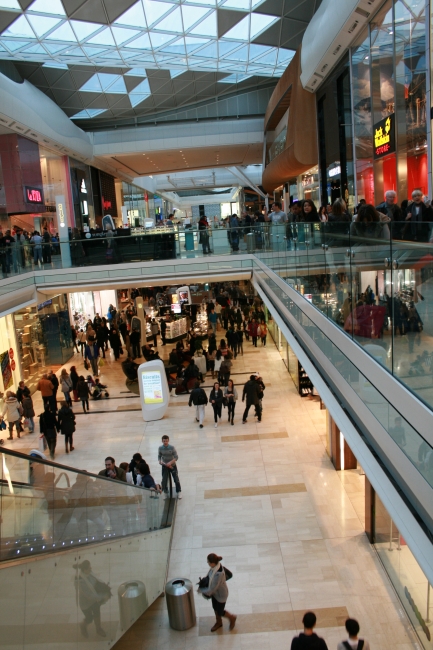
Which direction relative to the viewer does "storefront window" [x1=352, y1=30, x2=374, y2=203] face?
to the viewer's left

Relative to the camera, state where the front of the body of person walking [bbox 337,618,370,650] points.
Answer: away from the camera

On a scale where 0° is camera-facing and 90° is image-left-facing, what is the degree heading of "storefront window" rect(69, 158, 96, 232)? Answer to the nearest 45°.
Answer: approximately 315°

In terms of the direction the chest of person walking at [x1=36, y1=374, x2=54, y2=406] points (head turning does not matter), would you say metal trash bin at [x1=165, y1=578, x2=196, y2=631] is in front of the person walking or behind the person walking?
behind

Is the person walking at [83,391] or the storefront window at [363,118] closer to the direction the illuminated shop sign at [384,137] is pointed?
the person walking

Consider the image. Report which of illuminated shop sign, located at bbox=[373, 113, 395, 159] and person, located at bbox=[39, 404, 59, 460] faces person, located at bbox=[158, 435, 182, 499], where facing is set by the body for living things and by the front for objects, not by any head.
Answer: the illuminated shop sign

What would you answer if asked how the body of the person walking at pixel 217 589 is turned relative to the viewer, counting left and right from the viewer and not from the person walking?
facing to the left of the viewer

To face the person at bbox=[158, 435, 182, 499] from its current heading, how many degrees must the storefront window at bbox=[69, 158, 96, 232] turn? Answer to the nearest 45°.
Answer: approximately 45° to its right

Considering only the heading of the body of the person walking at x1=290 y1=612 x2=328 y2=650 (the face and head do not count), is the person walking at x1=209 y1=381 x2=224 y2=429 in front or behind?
in front

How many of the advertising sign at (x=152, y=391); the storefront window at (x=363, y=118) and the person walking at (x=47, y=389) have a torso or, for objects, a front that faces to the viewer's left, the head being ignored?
1

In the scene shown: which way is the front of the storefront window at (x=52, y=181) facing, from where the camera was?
facing the viewer and to the right of the viewer

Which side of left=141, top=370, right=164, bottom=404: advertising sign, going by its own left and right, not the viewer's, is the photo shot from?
front

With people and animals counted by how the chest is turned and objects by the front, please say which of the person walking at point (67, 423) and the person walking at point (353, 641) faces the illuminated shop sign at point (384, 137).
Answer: the person walking at point (353, 641)
